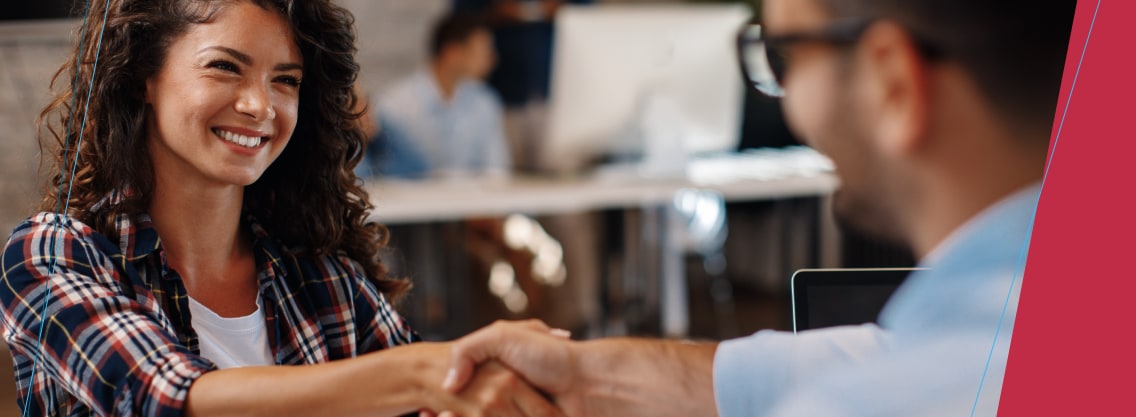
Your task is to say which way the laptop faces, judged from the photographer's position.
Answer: facing the viewer

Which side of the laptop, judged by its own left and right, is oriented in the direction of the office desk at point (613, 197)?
back

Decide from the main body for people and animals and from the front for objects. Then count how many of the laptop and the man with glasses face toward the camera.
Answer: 1

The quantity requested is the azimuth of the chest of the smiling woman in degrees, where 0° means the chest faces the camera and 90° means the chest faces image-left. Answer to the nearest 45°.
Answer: approximately 315°

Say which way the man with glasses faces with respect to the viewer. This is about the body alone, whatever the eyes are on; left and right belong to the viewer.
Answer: facing away from the viewer and to the left of the viewer

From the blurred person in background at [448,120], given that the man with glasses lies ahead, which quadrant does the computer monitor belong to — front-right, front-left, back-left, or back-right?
front-left

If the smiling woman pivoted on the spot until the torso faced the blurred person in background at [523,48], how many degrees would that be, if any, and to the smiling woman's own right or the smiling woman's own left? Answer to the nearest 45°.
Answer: approximately 135° to the smiling woman's own left

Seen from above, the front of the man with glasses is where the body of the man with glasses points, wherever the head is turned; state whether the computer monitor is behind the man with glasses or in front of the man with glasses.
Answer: in front

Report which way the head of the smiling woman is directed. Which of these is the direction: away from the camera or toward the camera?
toward the camera

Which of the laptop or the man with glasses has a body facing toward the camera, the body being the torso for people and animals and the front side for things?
the laptop
